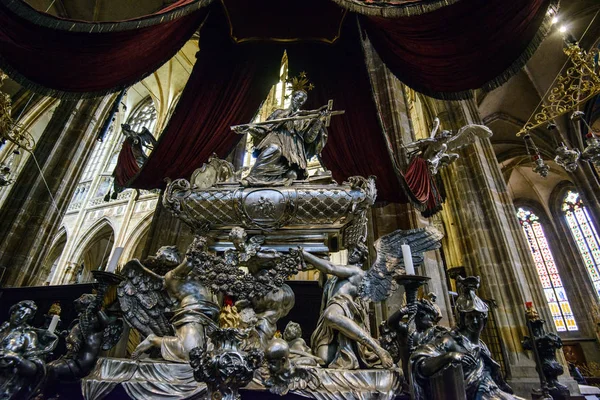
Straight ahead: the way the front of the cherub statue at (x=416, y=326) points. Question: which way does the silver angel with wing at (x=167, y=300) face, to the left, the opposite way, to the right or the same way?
the opposite way

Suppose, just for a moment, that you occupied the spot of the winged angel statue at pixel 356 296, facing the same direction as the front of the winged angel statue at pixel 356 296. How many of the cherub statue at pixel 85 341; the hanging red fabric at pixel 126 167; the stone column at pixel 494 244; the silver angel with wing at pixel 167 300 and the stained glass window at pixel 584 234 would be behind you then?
2

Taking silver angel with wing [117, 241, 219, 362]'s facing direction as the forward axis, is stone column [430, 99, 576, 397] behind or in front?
in front

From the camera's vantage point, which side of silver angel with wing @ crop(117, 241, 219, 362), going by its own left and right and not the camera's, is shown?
right

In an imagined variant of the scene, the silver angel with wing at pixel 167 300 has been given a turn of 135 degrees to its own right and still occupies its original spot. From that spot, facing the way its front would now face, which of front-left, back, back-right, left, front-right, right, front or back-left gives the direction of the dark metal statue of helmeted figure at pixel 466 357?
left

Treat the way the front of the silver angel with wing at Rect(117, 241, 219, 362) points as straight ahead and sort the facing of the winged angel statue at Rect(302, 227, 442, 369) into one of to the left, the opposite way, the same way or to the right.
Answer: the opposite way
